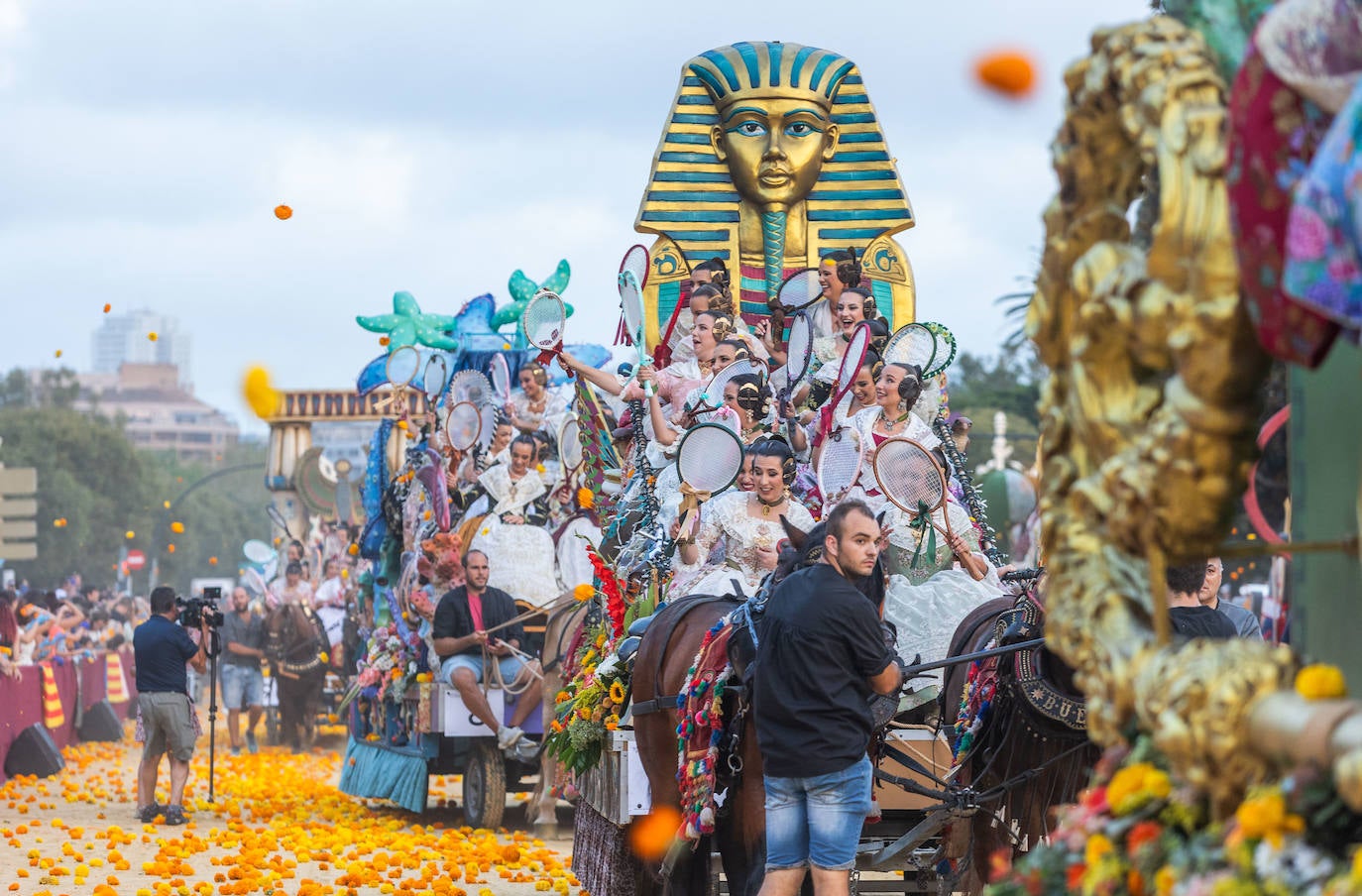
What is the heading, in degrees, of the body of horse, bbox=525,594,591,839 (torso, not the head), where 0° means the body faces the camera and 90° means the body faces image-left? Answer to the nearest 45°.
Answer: approximately 315°

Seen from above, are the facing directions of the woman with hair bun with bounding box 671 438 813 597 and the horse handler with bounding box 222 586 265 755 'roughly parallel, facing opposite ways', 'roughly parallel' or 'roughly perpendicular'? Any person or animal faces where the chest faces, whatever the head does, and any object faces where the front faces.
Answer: roughly parallel

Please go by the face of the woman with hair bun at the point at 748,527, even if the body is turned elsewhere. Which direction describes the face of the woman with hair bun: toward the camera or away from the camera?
toward the camera

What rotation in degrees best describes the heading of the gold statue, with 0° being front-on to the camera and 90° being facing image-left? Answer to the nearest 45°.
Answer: approximately 0°

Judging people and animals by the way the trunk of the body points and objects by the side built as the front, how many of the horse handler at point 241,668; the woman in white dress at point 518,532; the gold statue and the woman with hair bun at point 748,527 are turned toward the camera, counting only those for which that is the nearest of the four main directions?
4

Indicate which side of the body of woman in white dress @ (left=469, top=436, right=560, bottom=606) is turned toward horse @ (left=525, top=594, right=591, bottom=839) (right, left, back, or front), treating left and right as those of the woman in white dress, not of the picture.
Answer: front

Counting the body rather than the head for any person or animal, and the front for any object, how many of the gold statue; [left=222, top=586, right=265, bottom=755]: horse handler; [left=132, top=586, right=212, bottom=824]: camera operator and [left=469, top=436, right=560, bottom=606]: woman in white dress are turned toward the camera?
3

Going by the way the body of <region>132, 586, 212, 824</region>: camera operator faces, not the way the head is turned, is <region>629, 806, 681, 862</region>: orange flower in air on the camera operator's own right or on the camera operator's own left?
on the camera operator's own right

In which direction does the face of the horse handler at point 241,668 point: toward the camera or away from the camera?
toward the camera

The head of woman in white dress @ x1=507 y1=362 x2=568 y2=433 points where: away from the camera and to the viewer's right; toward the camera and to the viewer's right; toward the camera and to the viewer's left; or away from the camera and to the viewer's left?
toward the camera and to the viewer's left

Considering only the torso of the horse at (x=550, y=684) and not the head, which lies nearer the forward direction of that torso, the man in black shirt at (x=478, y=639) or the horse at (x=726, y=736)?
the horse

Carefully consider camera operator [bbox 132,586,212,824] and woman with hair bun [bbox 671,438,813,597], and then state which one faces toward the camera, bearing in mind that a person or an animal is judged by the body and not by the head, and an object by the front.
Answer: the woman with hair bun
